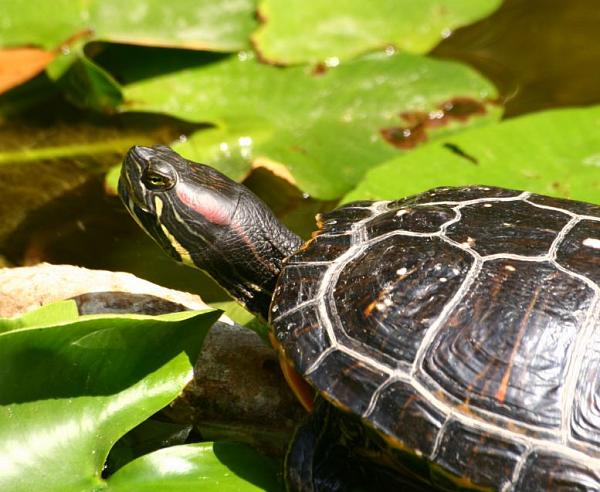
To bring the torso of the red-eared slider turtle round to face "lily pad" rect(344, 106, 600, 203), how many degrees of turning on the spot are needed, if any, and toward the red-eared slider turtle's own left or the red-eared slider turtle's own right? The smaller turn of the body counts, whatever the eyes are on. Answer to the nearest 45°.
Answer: approximately 90° to the red-eared slider turtle's own right

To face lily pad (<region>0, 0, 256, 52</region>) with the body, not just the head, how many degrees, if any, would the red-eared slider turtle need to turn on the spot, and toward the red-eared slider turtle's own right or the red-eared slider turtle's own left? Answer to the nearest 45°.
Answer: approximately 45° to the red-eared slider turtle's own right

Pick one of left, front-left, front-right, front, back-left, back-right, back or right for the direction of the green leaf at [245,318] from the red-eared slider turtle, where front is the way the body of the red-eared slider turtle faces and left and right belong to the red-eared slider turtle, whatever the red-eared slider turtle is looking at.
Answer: front-right

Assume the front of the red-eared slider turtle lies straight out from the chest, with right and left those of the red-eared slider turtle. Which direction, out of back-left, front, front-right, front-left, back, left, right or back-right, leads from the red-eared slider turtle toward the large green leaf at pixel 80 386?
front

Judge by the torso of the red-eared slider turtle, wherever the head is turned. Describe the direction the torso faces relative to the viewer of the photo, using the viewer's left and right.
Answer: facing to the left of the viewer

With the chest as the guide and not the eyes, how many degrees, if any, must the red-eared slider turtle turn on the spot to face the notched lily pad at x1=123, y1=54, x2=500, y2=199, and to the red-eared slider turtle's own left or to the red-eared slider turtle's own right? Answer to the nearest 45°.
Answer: approximately 90° to the red-eared slider turtle's own right

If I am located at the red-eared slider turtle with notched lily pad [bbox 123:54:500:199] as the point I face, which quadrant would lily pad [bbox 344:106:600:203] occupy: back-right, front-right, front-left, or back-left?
front-right

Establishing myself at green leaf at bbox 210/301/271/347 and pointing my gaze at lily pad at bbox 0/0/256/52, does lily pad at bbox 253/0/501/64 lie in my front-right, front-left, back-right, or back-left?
front-right

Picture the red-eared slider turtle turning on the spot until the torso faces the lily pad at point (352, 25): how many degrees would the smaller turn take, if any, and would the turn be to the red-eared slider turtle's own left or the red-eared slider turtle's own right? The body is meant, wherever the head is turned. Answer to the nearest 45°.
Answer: approximately 90° to the red-eared slider turtle's own right

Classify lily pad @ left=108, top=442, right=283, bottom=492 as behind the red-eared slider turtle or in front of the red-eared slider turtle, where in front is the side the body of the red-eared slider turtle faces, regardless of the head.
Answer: in front

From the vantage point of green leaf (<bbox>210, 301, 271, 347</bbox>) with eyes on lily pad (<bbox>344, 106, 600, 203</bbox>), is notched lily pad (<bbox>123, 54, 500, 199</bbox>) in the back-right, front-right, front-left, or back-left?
front-left
